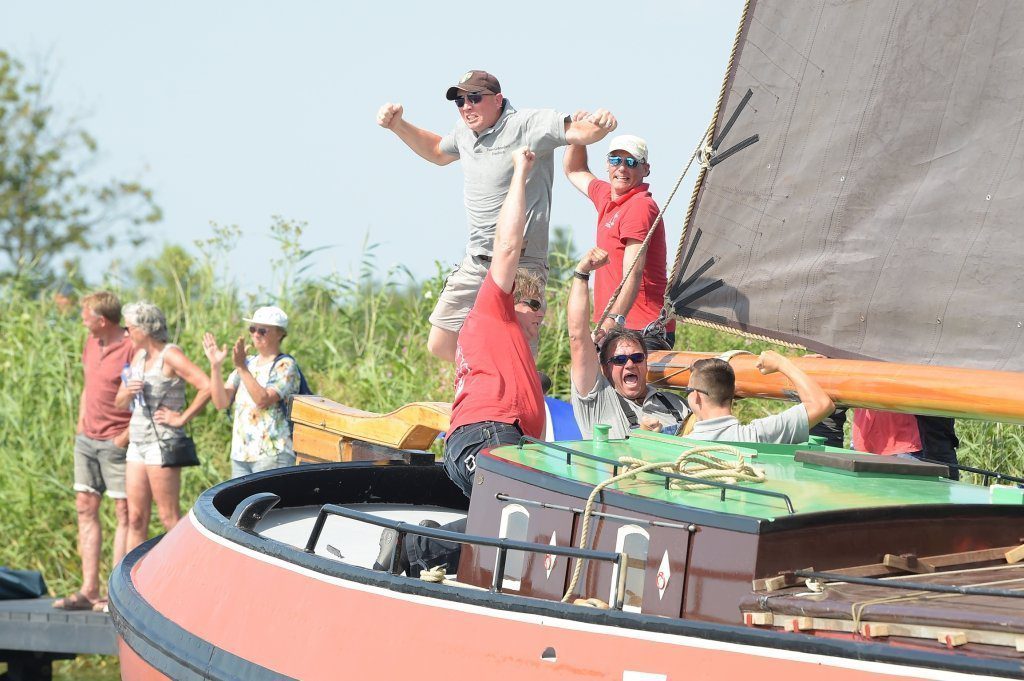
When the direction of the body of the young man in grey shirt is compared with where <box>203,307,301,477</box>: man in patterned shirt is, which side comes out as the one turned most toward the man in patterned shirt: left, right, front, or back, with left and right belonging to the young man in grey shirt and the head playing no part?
front

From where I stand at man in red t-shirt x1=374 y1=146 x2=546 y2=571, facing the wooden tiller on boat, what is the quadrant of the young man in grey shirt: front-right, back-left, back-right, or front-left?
back-right

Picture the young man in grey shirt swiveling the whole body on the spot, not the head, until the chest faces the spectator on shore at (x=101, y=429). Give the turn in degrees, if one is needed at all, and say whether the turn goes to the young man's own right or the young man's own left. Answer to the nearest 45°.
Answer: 0° — they already face them

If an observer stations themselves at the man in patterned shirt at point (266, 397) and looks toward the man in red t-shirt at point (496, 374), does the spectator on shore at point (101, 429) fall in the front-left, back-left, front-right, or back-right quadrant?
back-right

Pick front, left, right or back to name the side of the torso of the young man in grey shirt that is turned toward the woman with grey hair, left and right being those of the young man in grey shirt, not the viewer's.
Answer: front

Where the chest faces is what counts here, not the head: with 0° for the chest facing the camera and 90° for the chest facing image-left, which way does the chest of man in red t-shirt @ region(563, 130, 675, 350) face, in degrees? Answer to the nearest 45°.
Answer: approximately 45°
